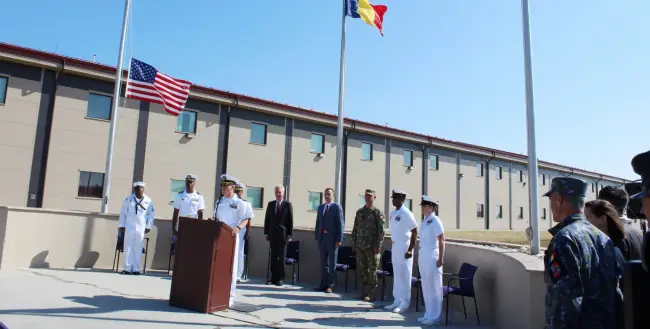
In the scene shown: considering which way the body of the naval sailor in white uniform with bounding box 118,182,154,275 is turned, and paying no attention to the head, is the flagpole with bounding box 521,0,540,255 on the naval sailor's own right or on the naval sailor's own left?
on the naval sailor's own left

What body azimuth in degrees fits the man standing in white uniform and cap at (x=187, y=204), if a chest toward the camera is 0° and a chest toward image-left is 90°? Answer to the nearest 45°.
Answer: approximately 0°

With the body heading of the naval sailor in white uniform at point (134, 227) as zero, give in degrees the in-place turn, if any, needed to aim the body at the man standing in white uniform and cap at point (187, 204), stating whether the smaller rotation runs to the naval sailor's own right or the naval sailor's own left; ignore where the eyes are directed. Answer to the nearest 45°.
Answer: approximately 90° to the naval sailor's own left

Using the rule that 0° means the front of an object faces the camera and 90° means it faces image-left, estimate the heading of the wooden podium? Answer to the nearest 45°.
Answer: approximately 45°

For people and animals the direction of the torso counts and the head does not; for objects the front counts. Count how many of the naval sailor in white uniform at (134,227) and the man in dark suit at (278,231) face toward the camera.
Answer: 2

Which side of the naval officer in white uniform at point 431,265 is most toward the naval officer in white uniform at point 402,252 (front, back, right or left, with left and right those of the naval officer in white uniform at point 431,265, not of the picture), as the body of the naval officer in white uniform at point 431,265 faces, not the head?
right
